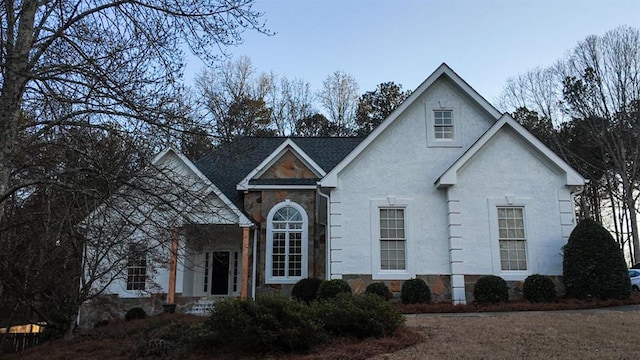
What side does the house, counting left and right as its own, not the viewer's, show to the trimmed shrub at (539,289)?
left

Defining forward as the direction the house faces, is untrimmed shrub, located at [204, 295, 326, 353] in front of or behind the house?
in front

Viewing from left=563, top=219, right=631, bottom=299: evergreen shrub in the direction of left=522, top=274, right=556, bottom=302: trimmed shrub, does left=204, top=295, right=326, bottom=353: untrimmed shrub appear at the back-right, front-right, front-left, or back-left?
front-left

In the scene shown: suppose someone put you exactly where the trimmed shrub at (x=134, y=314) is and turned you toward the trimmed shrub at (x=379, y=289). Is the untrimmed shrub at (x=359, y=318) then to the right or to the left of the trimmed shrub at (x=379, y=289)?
right

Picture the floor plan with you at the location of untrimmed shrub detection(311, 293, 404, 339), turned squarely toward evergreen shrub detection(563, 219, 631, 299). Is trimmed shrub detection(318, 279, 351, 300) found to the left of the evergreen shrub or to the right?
left

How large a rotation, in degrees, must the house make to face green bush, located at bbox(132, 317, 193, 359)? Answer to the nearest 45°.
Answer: approximately 45° to its right

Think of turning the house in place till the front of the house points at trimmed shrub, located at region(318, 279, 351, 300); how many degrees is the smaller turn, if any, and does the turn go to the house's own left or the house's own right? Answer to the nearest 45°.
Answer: approximately 45° to the house's own right

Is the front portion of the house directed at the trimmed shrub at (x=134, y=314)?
no

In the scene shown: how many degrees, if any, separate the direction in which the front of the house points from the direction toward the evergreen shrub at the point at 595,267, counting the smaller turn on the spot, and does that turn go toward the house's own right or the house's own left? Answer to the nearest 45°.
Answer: approximately 90° to the house's own left

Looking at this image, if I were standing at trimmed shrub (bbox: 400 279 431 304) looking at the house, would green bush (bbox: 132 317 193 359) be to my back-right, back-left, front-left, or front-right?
back-left

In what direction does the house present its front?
toward the camera

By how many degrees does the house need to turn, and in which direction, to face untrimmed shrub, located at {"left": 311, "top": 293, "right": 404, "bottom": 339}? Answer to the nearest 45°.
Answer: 0° — it already faces it

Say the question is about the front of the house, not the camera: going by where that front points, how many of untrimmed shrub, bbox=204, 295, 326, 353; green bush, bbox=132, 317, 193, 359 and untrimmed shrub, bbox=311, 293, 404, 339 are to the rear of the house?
0
